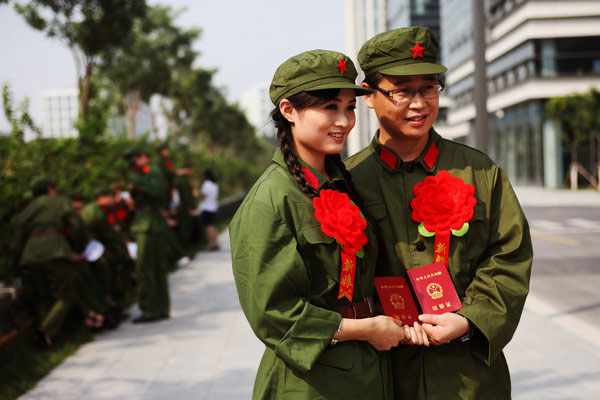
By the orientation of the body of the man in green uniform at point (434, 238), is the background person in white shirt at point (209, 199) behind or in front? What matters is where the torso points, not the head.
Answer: behind

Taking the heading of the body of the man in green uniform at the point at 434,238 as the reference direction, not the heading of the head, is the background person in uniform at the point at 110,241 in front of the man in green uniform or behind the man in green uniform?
behind

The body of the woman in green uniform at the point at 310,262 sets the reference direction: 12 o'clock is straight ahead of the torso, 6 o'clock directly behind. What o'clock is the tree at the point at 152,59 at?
The tree is roughly at 7 o'clock from the woman in green uniform.

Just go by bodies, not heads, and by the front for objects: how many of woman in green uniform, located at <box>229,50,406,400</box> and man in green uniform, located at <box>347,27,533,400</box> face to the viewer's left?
0

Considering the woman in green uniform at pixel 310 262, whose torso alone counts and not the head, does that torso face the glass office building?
no

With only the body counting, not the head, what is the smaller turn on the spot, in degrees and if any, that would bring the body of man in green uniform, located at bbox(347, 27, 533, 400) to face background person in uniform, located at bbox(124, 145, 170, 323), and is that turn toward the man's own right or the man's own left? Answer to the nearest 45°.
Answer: approximately 135° to the man's own right

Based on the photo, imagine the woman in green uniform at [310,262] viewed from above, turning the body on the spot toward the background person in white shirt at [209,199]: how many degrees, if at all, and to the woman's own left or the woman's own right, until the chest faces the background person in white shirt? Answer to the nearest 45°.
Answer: approximately 135° to the woman's own left

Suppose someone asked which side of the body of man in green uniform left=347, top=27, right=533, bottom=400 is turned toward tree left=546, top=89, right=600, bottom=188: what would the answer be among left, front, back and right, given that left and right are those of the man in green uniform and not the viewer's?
back

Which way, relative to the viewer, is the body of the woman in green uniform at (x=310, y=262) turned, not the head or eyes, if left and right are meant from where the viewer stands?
facing the viewer and to the right of the viewer

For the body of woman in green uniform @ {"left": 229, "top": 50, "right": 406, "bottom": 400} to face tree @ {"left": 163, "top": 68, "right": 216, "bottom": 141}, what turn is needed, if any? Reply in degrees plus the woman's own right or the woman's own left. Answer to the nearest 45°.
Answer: approximately 135° to the woman's own left

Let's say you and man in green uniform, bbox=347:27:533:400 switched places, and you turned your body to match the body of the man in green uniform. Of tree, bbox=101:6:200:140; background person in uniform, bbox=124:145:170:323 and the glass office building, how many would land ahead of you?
0

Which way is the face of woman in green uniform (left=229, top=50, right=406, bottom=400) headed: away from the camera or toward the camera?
toward the camera

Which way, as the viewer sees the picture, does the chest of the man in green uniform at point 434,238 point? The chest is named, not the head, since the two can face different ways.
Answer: toward the camera

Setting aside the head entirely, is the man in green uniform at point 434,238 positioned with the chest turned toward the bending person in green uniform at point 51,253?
no
